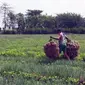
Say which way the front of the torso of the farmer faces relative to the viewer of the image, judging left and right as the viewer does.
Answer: facing to the left of the viewer
